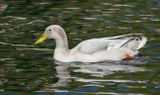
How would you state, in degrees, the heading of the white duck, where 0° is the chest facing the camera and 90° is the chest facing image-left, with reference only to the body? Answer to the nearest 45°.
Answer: approximately 90°
